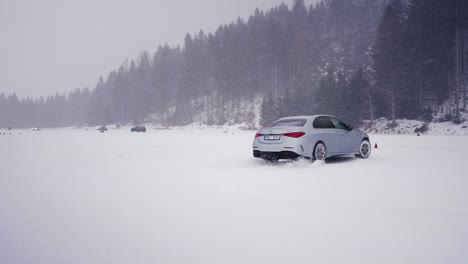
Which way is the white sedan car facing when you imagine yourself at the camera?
facing away from the viewer and to the right of the viewer
